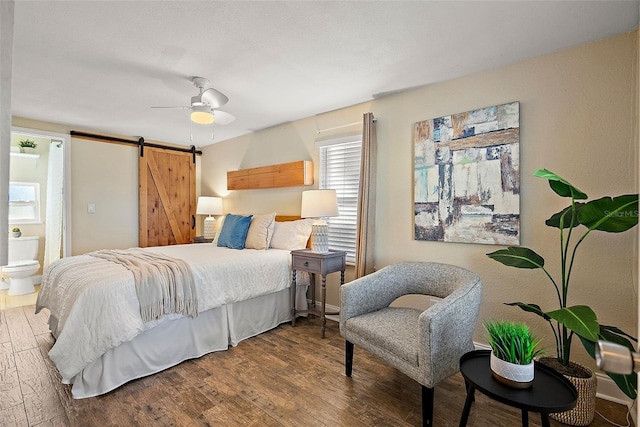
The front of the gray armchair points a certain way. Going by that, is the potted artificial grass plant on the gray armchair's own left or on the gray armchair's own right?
on the gray armchair's own left

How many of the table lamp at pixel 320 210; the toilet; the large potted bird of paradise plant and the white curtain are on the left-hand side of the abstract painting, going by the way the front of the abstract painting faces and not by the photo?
1

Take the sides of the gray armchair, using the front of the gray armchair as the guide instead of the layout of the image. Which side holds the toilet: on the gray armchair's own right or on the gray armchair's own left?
on the gray armchair's own right

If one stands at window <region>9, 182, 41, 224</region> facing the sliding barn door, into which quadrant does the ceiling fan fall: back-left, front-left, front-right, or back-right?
front-right

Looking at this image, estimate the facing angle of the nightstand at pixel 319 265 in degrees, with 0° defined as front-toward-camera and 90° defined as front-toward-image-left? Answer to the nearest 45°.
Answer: approximately 45°

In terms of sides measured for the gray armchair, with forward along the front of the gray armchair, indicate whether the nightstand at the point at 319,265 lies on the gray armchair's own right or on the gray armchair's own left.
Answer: on the gray armchair's own right

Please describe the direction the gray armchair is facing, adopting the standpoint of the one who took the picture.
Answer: facing the viewer and to the left of the viewer

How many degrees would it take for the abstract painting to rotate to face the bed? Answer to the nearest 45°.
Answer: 0° — it already faces it

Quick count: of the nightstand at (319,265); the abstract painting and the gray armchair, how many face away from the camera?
0

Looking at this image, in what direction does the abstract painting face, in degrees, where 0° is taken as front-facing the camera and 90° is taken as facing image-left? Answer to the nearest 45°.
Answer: approximately 45°
